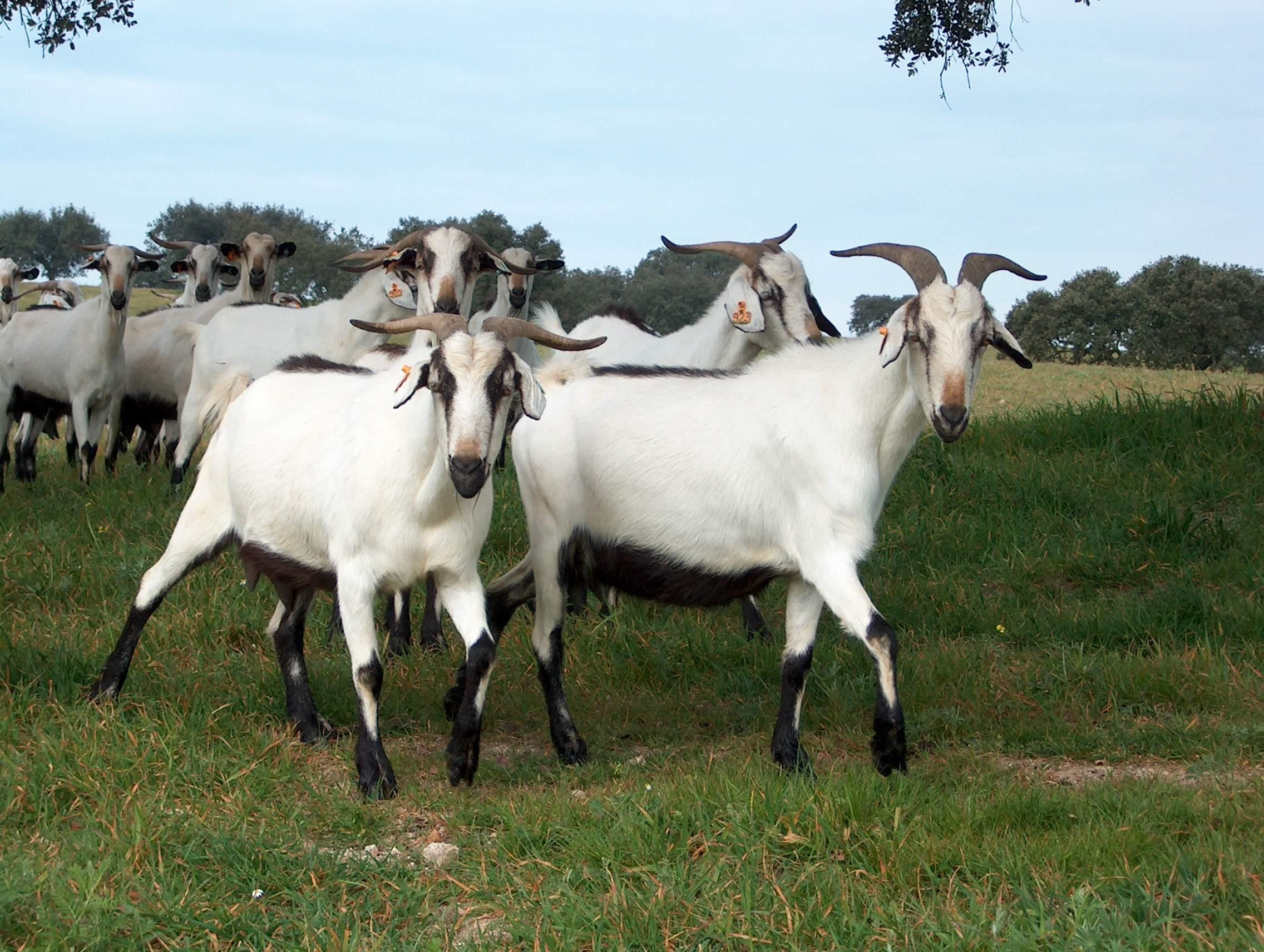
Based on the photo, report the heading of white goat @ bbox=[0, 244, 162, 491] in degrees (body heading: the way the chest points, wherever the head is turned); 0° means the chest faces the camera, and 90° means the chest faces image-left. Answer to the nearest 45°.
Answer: approximately 315°

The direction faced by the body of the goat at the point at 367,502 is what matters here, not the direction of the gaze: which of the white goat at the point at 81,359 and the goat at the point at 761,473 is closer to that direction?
the goat

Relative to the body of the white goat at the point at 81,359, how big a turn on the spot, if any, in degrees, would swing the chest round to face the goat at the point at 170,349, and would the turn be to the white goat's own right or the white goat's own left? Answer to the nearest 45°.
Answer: approximately 90° to the white goat's own left

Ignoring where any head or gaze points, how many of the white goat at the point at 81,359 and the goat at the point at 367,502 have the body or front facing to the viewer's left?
0

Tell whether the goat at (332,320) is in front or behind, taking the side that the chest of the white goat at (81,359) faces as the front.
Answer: in front

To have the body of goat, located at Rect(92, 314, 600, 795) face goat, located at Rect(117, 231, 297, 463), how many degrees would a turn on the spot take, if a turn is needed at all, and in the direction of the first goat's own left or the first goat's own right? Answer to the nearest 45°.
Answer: approximately 135° to the first goat's own left

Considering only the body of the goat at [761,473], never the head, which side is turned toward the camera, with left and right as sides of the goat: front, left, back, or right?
right

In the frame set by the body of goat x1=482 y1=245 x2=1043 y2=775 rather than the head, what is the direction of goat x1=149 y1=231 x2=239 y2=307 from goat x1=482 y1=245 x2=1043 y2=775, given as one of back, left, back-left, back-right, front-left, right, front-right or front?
back-left

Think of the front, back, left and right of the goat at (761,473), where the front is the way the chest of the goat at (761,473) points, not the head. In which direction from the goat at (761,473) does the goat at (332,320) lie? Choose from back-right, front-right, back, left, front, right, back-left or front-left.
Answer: back-left

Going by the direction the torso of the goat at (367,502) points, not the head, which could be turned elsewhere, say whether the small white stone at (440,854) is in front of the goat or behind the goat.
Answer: in front

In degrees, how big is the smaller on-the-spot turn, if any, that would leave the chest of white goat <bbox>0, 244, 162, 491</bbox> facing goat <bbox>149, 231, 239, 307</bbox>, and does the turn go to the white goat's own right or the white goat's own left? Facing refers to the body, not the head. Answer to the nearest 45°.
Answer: approximately 90° to the white goat's own left

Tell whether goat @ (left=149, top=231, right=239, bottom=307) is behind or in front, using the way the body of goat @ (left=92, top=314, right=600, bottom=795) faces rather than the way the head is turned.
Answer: behind
